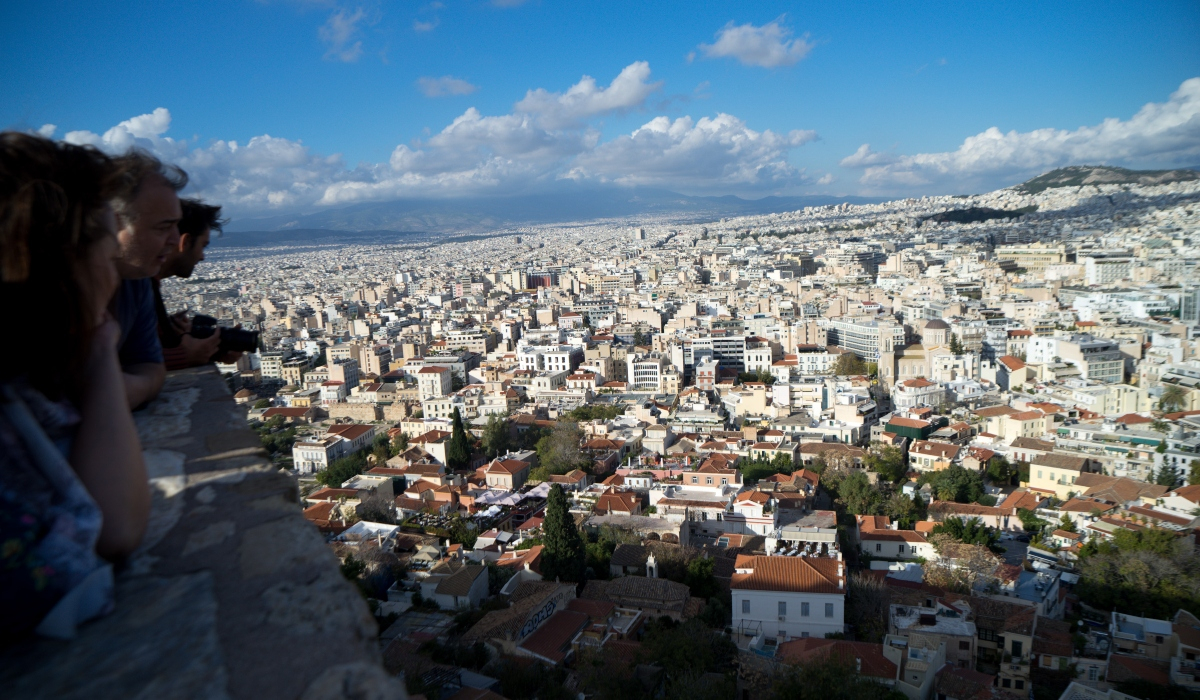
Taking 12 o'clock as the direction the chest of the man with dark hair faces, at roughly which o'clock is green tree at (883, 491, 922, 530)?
The green tree is roughly at 11 o'clock from the man with dark hair.

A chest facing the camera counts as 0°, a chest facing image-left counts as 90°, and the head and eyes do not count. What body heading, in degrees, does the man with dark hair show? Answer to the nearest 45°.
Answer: approximately 270°

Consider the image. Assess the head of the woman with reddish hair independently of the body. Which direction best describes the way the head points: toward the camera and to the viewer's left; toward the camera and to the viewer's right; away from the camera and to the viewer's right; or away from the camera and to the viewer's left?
away from the camera and to the viewer's right

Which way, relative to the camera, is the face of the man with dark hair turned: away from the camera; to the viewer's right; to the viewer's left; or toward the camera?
to the viewer's right

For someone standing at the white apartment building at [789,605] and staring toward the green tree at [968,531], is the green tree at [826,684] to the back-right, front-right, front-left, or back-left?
back-right

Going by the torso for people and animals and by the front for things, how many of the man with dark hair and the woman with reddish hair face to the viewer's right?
2

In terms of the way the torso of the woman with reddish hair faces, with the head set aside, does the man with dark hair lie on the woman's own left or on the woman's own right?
on the woman's own left

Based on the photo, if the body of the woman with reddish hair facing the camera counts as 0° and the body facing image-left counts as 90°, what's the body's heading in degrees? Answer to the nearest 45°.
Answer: approximately 270°

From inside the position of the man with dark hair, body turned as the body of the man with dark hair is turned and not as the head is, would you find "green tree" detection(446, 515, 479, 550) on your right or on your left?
on your left
